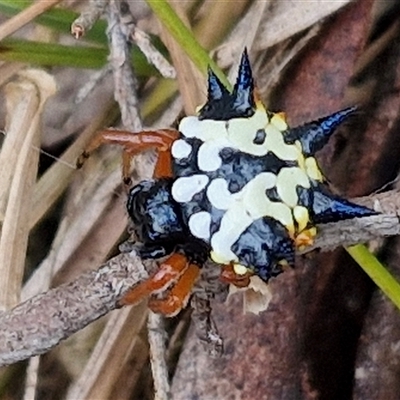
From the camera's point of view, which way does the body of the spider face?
to the viewer's left
